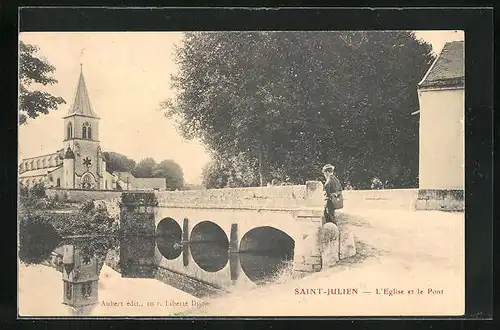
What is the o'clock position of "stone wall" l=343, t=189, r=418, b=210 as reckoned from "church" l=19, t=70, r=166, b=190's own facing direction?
The stone wall is roughly at 11 o'clock from the church.

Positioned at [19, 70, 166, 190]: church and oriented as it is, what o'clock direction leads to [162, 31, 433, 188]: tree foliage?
The tree foliage is roughly at 11 o'clock from the church.

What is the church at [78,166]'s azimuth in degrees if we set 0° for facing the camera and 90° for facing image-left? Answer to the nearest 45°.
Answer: approximately 315°
